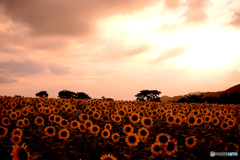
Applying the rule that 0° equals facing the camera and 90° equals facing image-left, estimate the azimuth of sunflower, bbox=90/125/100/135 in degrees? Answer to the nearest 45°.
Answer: approximately 0°

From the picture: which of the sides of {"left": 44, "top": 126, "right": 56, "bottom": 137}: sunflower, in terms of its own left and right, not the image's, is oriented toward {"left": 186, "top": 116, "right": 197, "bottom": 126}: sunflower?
left

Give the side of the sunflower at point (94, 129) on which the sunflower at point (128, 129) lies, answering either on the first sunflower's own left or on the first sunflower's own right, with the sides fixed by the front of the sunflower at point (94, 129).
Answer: on the first sunflower's own left

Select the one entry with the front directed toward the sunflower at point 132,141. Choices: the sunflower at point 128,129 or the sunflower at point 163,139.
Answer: the sunflower at point 128,129
